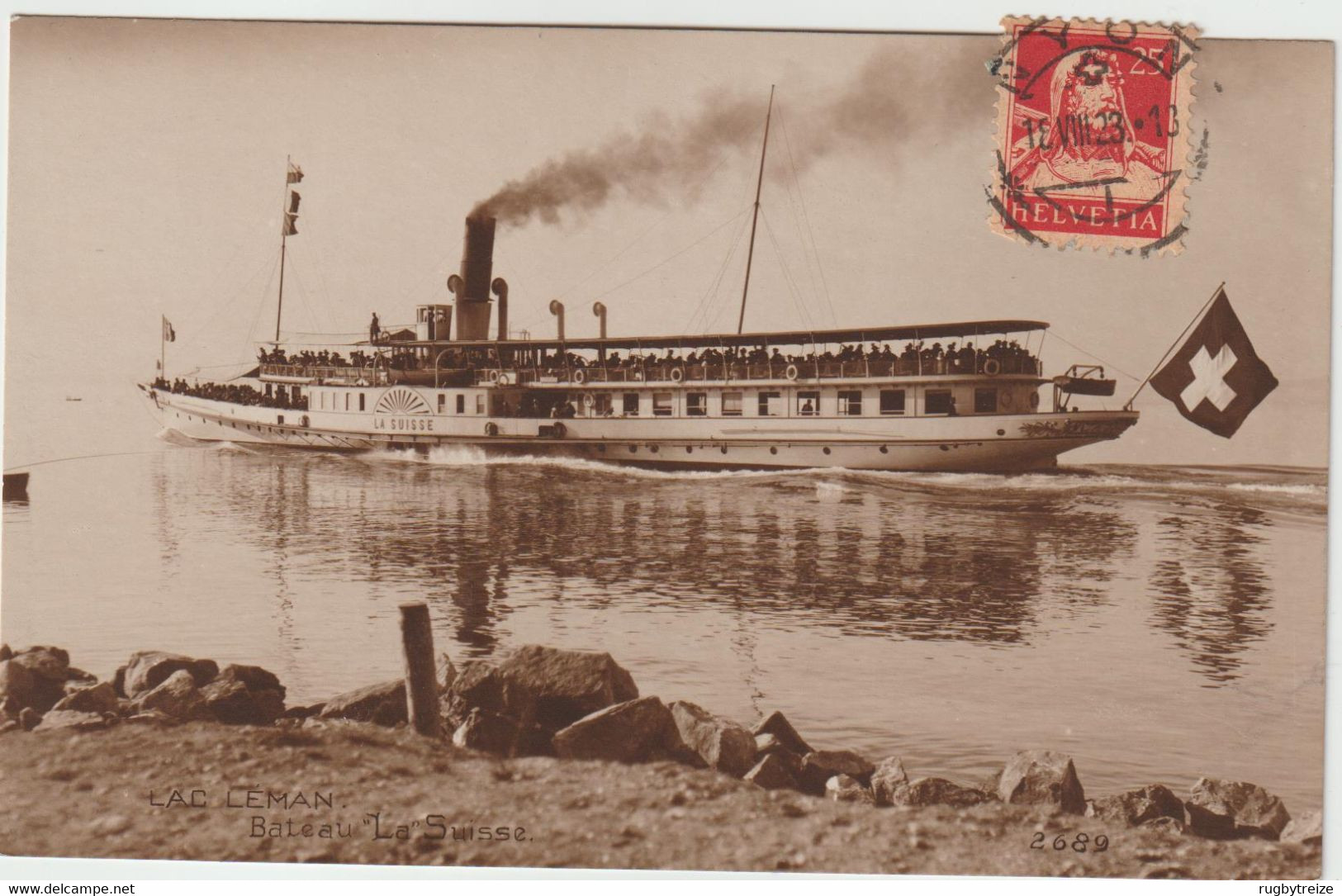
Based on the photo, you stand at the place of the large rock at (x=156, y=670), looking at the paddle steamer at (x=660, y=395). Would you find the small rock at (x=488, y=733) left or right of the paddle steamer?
right
